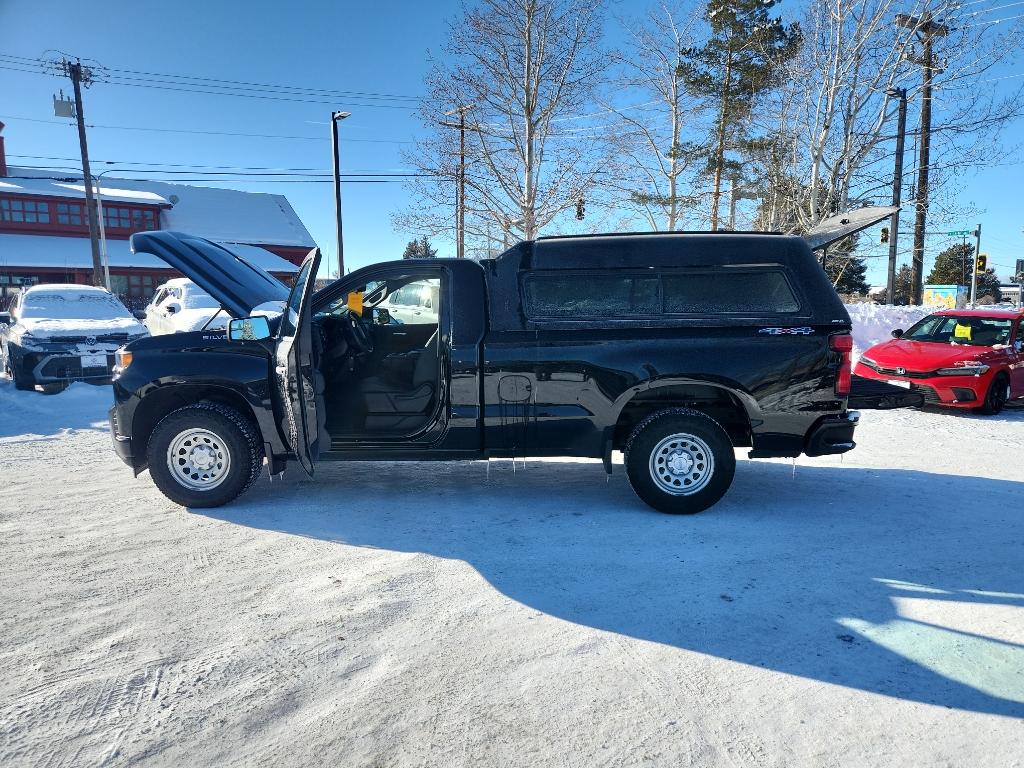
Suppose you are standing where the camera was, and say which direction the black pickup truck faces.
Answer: facing to the left of the viewer

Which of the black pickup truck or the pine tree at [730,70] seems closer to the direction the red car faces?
the black pickup truck

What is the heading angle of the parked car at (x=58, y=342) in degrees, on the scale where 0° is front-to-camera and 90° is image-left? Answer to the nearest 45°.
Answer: approximately 0°

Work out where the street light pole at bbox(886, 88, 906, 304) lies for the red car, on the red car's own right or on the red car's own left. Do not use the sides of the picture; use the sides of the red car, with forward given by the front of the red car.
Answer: on the red car's own right

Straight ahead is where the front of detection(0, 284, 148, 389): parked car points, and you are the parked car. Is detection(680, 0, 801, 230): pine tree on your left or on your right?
on your left

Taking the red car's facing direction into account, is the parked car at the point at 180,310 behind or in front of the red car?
in front

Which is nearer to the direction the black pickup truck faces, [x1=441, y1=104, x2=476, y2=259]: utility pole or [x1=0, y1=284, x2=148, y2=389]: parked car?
the parked car

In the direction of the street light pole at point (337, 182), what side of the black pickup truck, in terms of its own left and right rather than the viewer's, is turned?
right

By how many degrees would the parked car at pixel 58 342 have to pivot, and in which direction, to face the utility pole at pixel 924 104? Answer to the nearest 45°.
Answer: approximately 90° to its left

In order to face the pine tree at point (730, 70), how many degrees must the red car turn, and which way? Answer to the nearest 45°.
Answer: approximately 90° to its right
